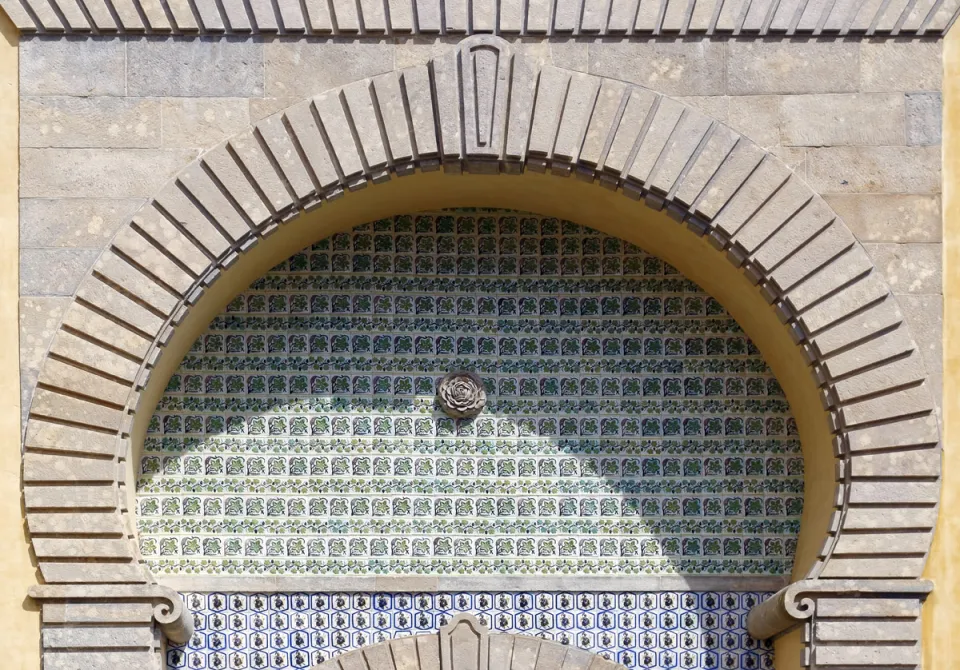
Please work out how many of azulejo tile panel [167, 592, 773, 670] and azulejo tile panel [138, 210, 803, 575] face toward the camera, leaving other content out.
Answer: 2

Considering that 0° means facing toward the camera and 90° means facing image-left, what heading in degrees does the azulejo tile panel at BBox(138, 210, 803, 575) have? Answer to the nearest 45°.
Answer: approximately 0°
